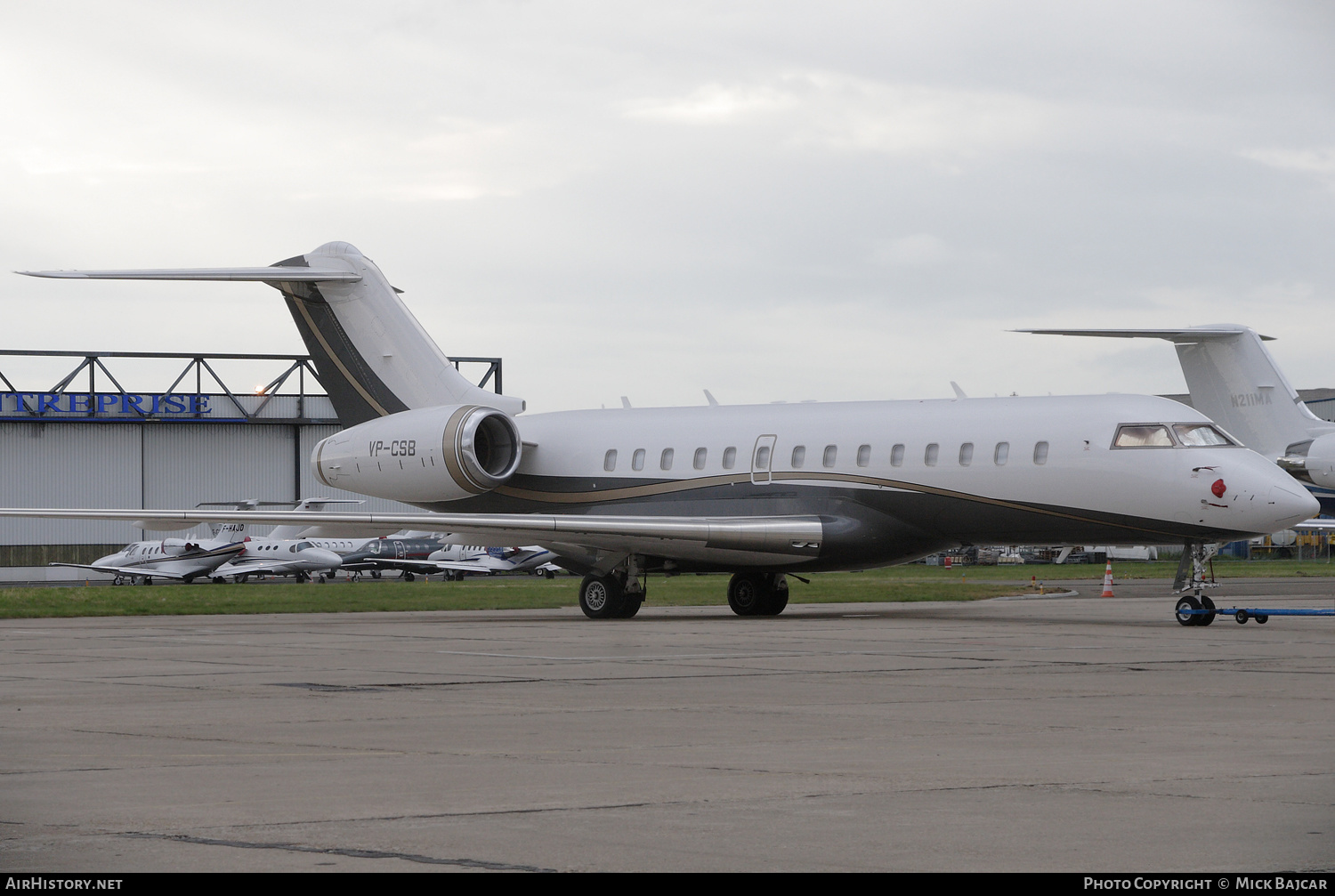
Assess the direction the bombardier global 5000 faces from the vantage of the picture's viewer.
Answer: facing the viewer and to the right of the viewer

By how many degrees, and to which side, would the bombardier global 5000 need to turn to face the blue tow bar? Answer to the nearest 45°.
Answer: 0° — it already faces it
